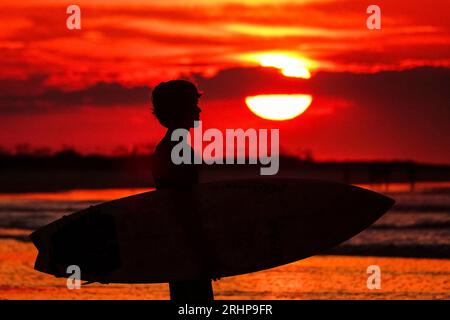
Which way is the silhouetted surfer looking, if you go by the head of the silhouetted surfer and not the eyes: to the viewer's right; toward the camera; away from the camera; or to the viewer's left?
to the viewer's right

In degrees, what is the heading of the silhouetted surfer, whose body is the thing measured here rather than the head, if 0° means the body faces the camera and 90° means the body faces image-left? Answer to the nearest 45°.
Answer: approximately 270°
